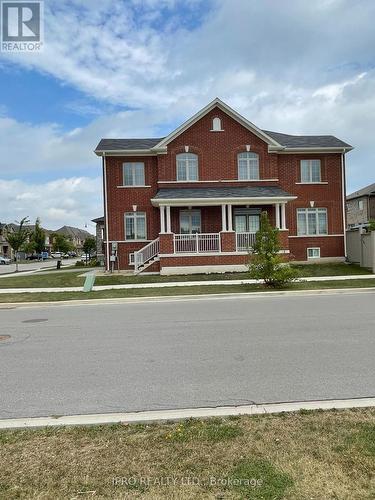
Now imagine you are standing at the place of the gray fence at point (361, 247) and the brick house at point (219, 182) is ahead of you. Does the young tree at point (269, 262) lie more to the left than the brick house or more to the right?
left

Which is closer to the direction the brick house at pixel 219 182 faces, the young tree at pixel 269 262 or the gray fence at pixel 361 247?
the young tree

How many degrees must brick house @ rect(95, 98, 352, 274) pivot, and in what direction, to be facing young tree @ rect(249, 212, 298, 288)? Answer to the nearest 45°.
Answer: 0° — it already faces it

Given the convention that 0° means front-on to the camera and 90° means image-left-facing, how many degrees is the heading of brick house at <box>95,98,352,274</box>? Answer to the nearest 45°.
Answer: approximately 0°

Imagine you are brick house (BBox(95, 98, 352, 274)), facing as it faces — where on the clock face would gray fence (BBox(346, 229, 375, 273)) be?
The gray fence is roughly at 9 o'clock from the brick house.
